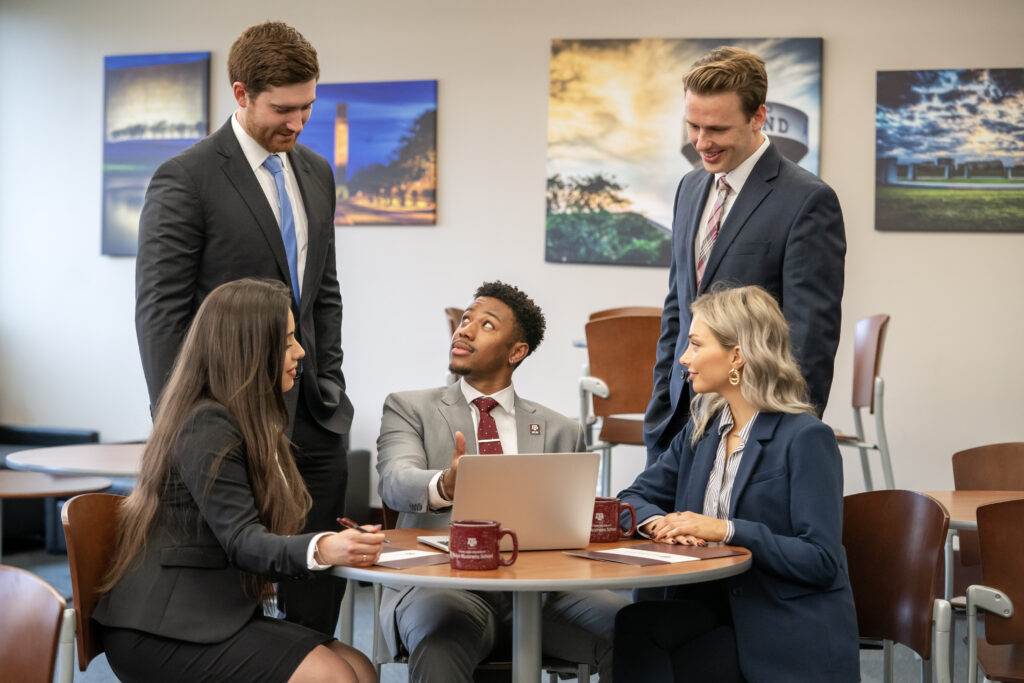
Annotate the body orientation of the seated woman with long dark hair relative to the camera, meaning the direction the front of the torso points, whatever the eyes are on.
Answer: to the viewer's right

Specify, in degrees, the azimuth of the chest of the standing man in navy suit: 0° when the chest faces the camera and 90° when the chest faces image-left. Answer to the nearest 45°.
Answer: approximately 45°

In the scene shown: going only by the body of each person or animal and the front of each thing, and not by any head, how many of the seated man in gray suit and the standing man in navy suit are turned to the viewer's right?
0

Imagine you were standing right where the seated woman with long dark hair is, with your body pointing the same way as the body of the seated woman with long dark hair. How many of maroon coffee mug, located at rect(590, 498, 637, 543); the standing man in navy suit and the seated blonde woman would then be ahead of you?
3

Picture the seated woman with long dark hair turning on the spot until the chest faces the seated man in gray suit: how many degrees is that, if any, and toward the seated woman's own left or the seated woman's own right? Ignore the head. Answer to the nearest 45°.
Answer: approximately 45° to the seated woman's own left

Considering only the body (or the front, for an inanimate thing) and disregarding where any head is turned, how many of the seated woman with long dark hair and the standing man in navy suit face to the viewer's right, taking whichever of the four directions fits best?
1

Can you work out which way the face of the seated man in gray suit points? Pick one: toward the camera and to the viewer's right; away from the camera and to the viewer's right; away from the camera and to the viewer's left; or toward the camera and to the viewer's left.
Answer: toward the camera and to the viewer's left

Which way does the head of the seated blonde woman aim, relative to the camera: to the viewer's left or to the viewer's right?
to the viewer's left

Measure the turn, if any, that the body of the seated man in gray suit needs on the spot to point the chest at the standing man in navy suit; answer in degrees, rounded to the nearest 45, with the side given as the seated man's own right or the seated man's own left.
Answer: approximately 90° to the seated man's own left

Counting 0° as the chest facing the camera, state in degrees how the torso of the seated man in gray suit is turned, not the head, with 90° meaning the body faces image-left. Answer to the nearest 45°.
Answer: approximately 0°

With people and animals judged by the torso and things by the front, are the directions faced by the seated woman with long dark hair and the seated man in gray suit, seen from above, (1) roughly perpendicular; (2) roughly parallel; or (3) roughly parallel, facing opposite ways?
roughly perpendicular

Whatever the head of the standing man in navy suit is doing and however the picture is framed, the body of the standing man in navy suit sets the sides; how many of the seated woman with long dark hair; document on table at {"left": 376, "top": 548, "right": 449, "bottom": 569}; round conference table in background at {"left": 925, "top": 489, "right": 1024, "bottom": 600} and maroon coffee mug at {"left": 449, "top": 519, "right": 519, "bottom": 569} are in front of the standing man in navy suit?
3

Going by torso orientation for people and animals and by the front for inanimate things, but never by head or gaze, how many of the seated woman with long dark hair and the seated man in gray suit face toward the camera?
1

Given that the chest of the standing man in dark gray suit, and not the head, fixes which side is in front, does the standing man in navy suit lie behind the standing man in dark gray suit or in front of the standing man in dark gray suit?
in front

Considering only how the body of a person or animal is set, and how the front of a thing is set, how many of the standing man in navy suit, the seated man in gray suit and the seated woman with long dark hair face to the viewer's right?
1
